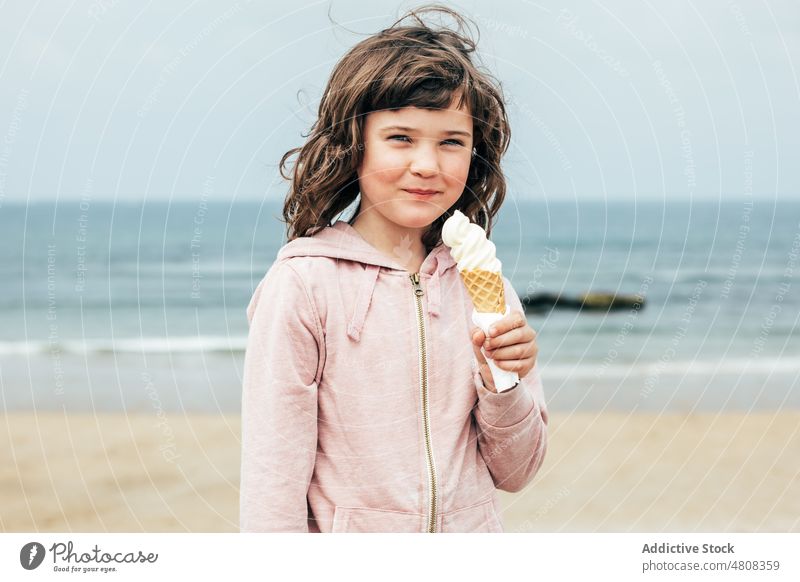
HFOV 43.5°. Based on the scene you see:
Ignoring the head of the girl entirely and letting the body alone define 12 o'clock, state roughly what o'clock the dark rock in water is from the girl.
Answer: The dark rock in water is roughly at 8 o'clock from the girl.

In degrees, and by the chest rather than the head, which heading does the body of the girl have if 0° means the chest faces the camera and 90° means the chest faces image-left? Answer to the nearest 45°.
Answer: approximately 315°
